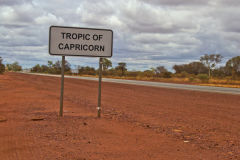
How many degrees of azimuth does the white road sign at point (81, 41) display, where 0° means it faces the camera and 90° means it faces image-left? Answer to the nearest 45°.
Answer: approximately 0°
